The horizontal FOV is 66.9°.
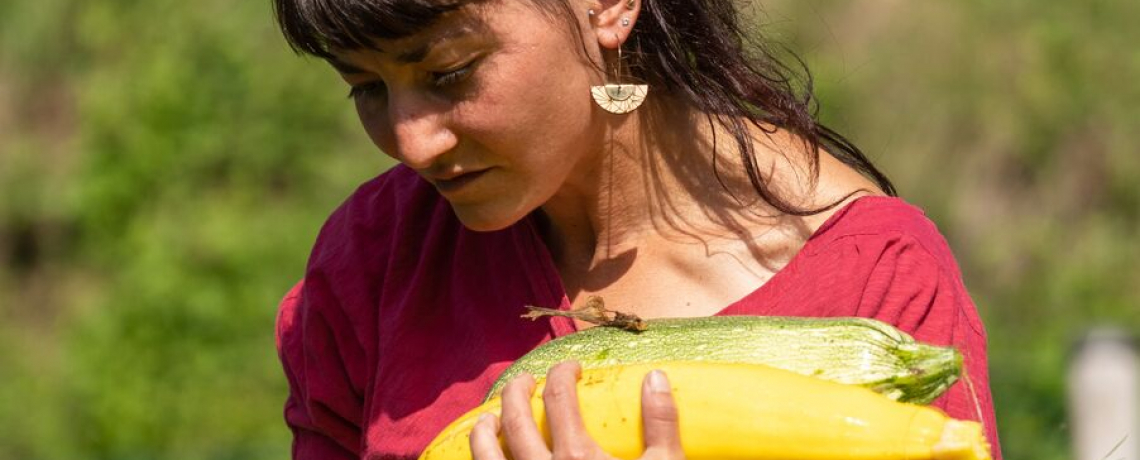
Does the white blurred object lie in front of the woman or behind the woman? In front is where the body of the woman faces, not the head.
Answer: behind

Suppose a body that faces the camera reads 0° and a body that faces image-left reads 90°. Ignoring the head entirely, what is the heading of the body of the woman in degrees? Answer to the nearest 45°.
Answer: approximately 45°
